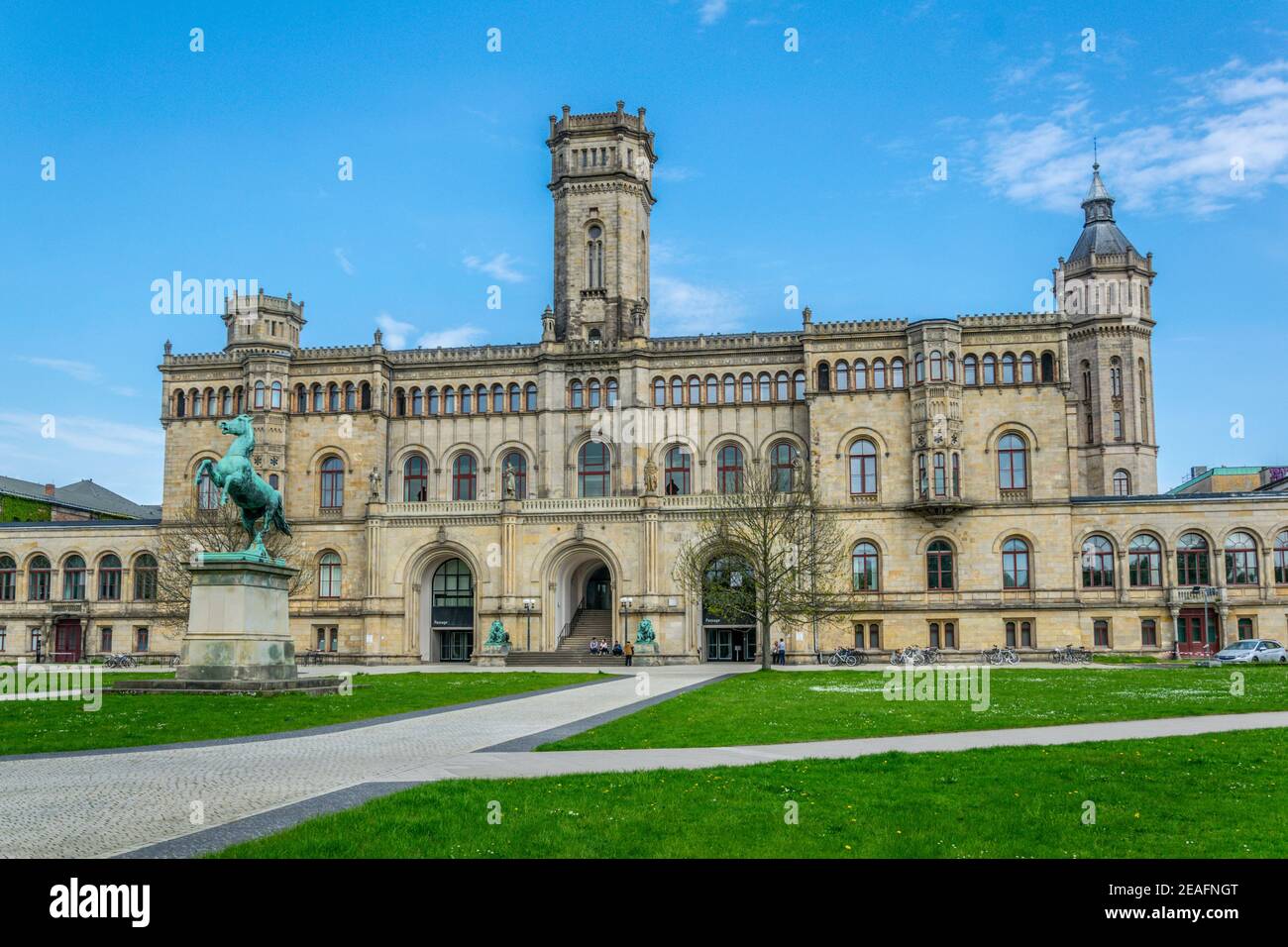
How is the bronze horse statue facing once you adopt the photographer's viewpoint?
facing the viewer and to the left of the viewer
